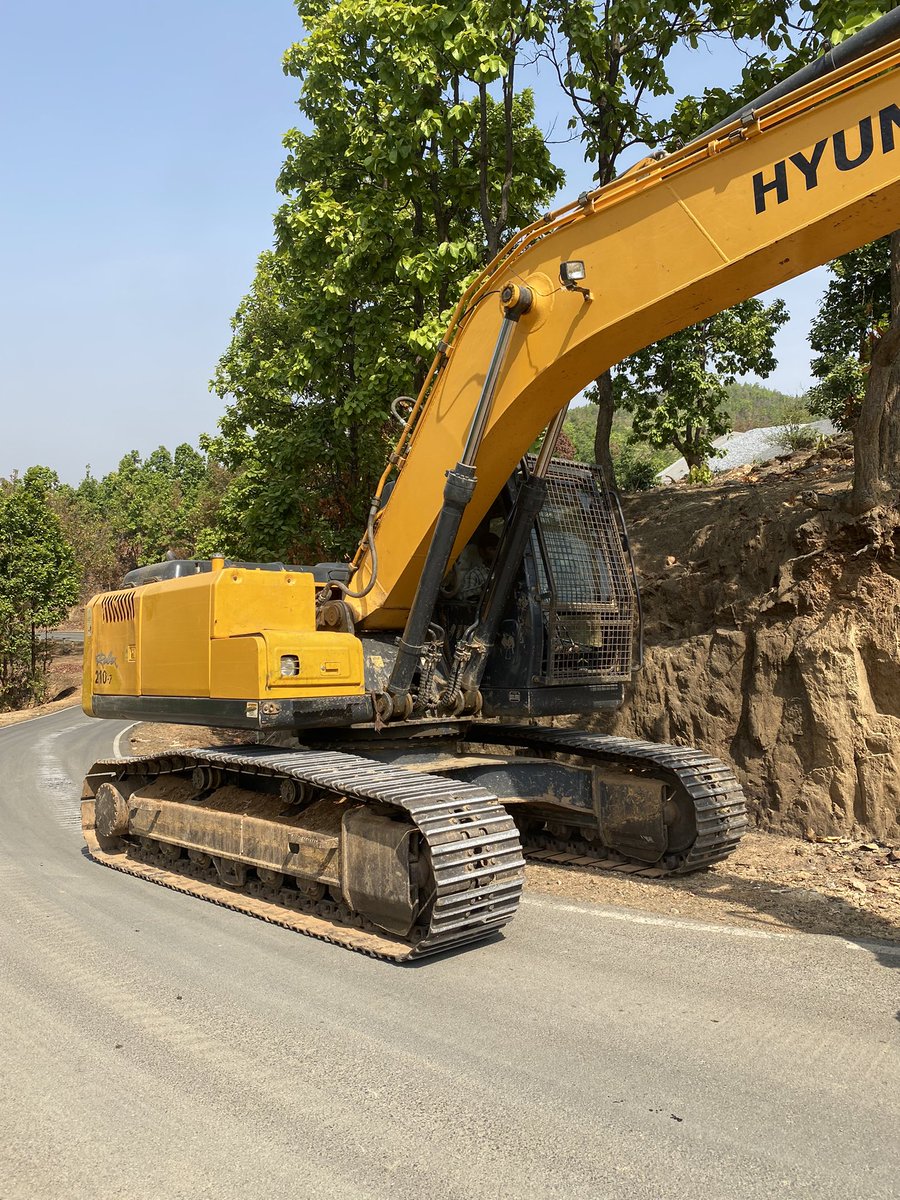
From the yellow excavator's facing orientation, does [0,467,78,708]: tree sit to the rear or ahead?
to the rear

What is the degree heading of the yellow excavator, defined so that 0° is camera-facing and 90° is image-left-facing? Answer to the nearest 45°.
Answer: approximately 315°

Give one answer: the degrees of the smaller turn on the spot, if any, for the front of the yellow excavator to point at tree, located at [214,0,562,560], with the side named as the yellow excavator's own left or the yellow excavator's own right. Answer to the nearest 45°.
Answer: approximately 135° to the yellow excavator's own left
